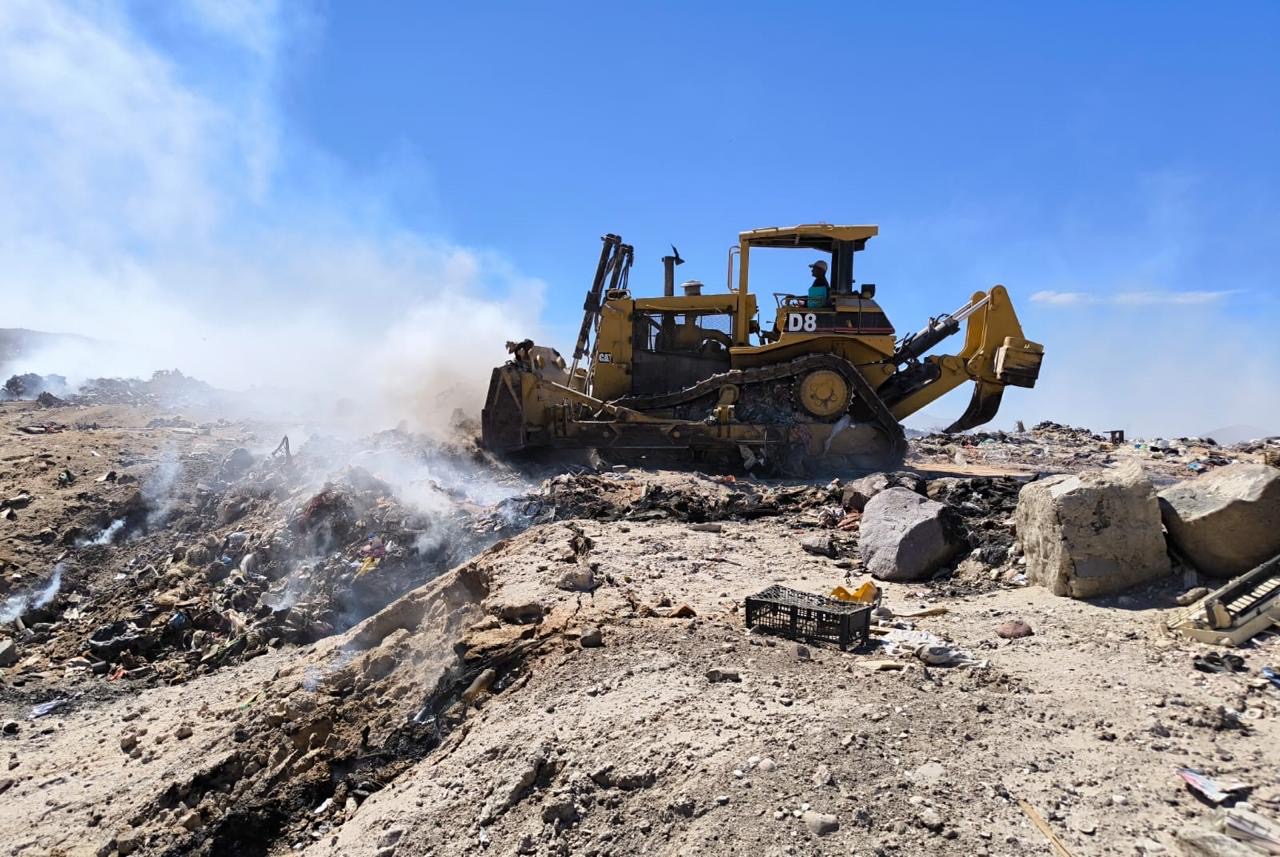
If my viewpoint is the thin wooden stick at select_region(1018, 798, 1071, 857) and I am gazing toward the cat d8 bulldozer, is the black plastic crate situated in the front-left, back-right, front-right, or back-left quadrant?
front-left

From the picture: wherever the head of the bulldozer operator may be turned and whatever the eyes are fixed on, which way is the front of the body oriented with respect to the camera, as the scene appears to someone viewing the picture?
to the viewer's left

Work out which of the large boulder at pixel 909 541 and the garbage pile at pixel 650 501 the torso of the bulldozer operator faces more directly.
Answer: the garbage pile

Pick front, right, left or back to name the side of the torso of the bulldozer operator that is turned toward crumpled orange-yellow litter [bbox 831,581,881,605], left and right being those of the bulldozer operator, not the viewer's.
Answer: left

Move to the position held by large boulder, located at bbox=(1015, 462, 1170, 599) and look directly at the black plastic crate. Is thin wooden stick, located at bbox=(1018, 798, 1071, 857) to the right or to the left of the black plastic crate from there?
left

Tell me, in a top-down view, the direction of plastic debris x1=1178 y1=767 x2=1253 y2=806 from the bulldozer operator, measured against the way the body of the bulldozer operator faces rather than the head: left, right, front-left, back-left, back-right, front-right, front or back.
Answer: left

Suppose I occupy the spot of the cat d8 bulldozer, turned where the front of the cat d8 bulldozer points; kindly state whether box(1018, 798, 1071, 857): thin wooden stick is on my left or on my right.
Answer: on my left

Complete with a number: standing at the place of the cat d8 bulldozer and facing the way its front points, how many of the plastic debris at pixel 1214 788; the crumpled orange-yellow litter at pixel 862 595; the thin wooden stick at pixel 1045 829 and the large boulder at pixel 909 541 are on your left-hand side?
4

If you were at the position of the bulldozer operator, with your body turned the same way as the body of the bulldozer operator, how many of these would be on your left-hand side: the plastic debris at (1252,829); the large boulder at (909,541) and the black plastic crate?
3

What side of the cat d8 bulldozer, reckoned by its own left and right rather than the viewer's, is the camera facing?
left

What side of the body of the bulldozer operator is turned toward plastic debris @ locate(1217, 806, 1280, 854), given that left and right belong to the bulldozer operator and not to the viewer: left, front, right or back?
left

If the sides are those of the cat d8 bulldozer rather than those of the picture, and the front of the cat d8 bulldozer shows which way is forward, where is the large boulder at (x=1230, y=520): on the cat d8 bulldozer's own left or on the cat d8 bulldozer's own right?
on the cat d8 bulldozer's own left

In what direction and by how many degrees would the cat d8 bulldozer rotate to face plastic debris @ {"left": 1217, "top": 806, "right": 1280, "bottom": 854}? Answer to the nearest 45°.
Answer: approximately 90° to its left

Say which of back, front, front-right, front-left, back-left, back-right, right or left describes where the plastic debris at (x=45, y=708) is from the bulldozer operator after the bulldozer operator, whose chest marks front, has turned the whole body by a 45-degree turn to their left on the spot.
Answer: front

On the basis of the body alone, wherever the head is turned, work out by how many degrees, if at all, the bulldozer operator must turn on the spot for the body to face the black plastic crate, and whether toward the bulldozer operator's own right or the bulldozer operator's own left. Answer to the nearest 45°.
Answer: approximately 90° to the bulldozer operator's own left

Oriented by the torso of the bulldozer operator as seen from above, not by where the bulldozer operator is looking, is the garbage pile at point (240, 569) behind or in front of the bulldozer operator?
in front
